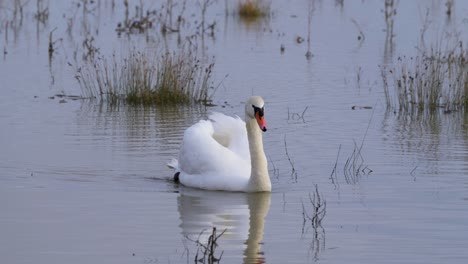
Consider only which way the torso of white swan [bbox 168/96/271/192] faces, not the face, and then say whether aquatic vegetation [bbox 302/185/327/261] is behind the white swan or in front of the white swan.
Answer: in front

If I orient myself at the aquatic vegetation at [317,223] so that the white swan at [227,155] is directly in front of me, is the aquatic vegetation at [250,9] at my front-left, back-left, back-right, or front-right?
front-right

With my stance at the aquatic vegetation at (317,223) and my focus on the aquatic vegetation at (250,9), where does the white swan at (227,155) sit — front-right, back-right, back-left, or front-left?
front-left

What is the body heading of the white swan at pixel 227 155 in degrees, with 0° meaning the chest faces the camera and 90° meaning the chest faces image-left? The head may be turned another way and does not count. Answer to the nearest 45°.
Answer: approximately 315°

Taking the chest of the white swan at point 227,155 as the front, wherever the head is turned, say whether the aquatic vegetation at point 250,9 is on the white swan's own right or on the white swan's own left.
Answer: on the white swan's own left
